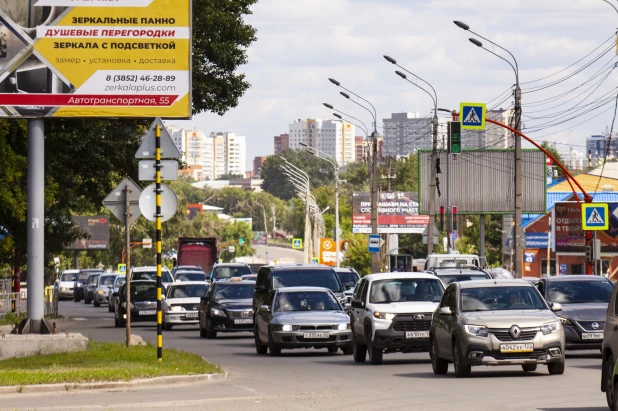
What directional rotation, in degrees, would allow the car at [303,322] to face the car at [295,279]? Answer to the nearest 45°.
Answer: approximately 180°

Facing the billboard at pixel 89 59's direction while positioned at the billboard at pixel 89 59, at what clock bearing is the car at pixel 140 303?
The car is roughly at 6 o'clock from the billboard.

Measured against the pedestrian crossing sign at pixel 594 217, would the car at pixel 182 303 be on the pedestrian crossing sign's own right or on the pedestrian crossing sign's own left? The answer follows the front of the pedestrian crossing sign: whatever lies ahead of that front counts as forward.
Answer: on the pedestrian crossing sign's own right

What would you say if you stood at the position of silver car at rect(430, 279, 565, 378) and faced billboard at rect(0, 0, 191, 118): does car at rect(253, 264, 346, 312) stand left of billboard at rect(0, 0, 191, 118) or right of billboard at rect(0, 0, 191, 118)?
right

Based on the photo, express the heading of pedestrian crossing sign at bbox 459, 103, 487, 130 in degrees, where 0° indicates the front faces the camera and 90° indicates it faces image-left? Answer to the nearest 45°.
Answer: approximately 0°

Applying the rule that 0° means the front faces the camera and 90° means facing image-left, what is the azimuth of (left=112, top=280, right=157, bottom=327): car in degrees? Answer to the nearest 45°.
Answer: approximately 0°
